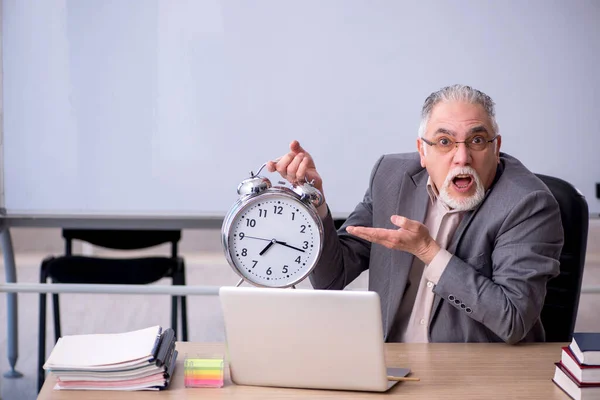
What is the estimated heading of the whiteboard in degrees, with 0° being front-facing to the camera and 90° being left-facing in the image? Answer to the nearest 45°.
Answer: approximately 0°

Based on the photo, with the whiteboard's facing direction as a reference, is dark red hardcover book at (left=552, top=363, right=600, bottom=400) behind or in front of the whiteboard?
in front

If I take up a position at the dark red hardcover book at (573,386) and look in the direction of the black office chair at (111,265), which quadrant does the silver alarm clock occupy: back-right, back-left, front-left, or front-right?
front-left

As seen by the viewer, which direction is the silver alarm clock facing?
toward the camera

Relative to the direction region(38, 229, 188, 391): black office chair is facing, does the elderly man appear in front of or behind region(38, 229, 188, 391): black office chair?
in front

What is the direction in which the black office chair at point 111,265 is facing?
toward the camera

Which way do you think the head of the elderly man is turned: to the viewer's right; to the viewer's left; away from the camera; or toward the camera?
toward the camera
